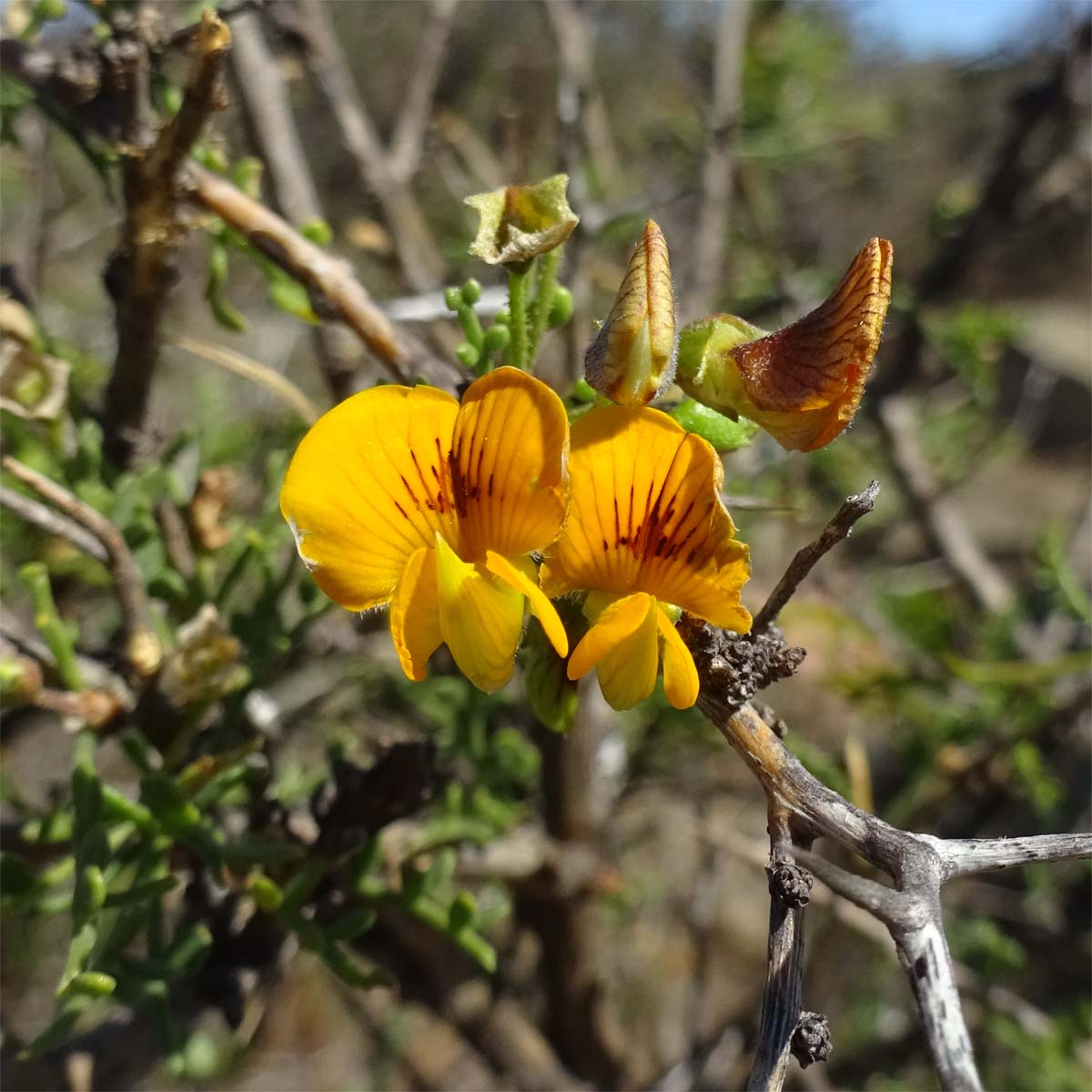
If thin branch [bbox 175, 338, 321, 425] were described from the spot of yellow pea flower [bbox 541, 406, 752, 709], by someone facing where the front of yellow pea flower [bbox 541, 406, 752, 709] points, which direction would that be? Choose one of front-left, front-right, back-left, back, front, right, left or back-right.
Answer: back-right

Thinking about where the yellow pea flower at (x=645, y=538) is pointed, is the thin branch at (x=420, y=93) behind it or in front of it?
behind

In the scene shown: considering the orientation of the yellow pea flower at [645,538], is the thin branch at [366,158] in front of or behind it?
behind

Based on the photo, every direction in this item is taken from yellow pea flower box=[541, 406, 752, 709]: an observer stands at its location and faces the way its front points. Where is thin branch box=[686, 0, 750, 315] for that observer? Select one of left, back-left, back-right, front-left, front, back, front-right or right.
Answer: back

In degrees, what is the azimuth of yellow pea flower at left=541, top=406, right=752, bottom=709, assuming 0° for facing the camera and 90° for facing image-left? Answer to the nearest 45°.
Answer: approximately 0°
